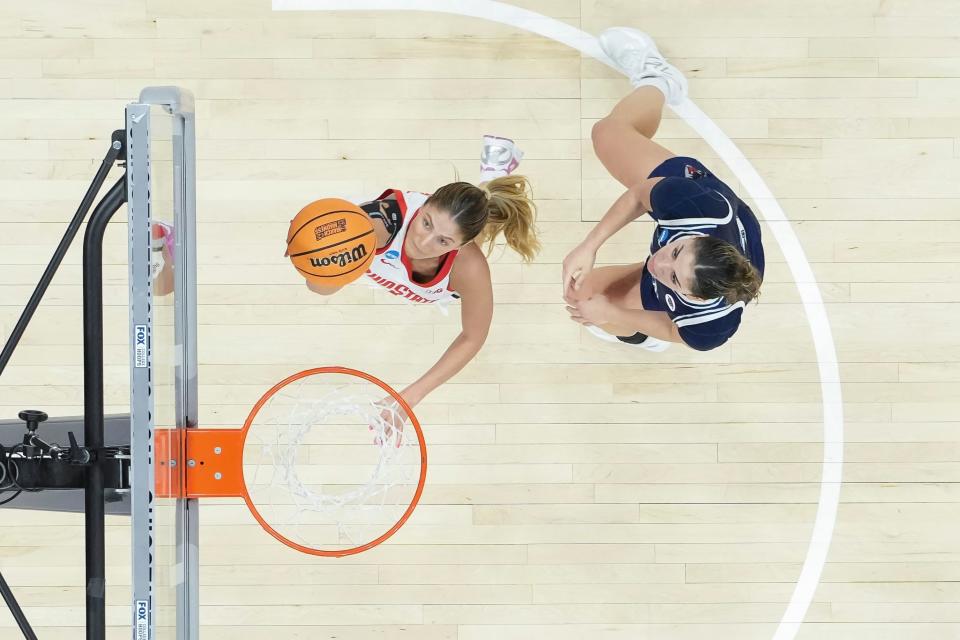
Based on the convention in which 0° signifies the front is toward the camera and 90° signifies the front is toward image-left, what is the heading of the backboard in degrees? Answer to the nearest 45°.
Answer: approximately 270°

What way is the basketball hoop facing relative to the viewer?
to the viewer's right

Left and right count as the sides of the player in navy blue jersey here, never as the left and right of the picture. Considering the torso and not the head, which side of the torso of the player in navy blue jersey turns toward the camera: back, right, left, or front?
left

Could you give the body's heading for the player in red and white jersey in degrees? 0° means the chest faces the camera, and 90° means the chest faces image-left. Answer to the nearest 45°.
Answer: approximately 45°

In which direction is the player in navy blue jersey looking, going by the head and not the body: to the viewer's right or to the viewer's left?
to the viewer's left
